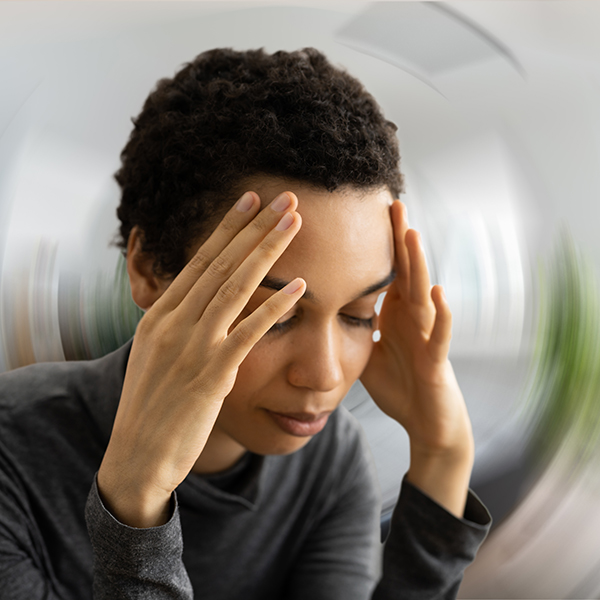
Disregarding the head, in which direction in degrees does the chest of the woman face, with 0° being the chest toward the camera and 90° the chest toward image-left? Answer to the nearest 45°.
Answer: approximately 315°
